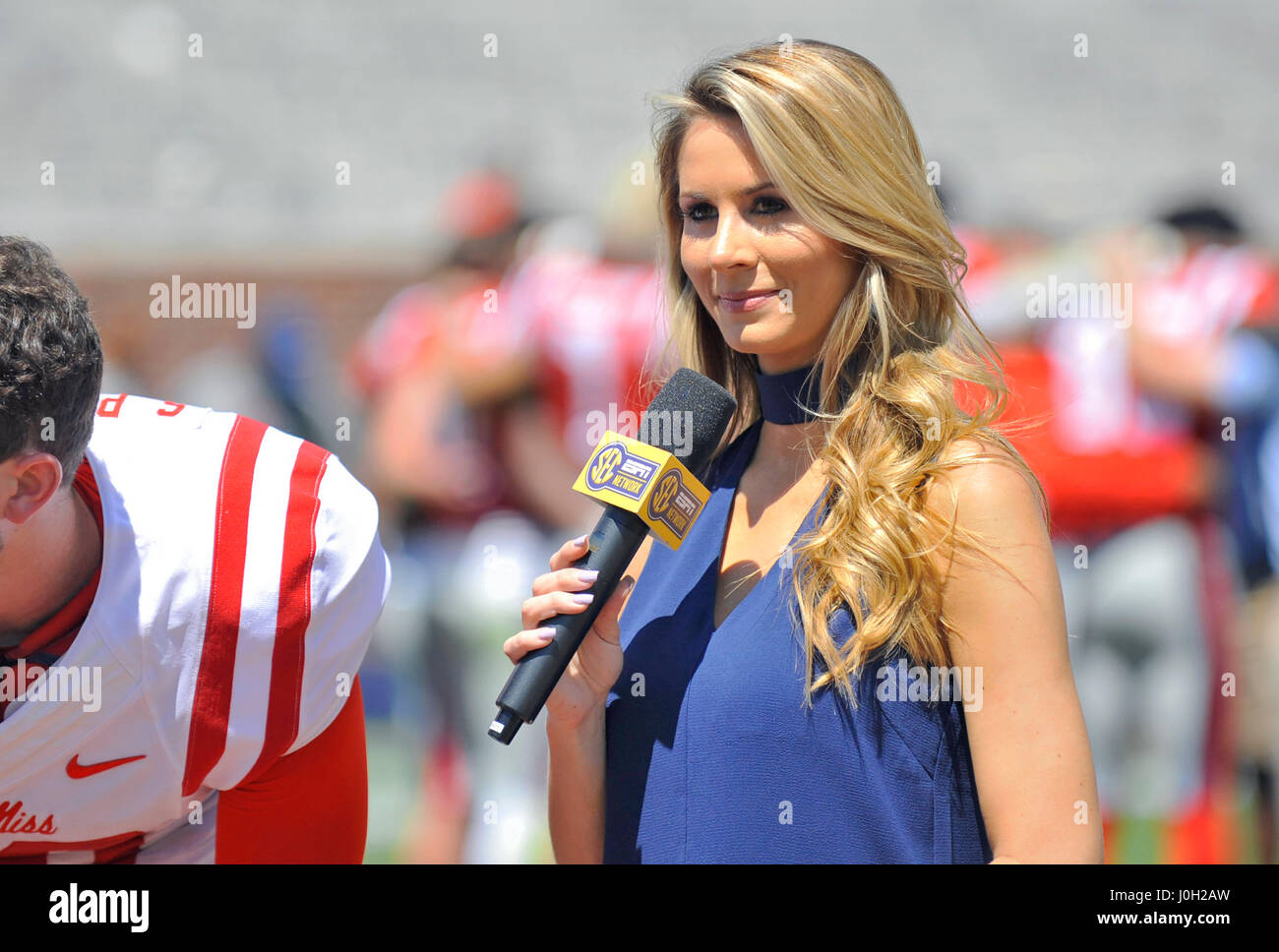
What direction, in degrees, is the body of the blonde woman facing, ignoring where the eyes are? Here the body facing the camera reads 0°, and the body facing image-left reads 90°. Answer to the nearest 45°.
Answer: approximately 45°
